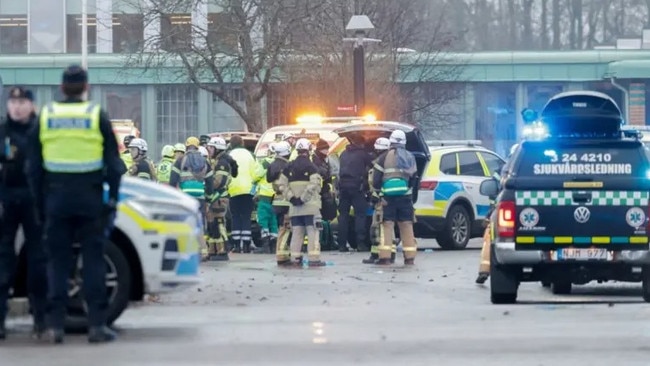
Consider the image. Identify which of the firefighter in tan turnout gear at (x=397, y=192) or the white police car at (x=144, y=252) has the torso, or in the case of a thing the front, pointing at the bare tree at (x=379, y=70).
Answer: the firefighter in tan turnout gear

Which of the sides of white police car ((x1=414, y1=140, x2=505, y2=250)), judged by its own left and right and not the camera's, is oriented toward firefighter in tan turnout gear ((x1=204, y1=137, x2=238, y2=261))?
back

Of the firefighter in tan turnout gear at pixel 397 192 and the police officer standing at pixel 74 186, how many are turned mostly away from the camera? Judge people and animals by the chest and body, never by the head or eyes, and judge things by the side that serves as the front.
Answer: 2

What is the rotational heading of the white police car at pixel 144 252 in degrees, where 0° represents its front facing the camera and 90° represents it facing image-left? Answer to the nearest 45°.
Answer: approximately 315°

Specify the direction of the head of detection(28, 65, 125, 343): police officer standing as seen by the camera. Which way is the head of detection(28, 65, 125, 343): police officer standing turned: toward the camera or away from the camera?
away from the camera

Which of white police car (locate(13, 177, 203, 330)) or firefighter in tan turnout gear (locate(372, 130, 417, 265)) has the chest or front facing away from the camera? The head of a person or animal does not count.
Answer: the firefighter in tan turnout gear

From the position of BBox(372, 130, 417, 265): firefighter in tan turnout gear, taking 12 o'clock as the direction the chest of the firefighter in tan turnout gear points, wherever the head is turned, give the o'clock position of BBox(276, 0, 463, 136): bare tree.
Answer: The bare tree is roughly at 12 o'clock from the firefighter in tan turnout gear.

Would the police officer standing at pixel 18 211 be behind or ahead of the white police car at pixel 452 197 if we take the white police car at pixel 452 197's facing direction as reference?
behind

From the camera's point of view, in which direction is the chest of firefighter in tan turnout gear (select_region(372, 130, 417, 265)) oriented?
away from the camera

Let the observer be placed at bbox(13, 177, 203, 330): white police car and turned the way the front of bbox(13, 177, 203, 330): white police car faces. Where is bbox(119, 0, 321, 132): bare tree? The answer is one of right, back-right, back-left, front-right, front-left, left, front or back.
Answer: back-left

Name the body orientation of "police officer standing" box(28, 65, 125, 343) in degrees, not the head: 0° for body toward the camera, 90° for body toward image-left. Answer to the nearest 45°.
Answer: approximately 180°

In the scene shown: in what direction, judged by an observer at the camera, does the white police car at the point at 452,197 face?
facing away from the viewer and to the right of the viewer

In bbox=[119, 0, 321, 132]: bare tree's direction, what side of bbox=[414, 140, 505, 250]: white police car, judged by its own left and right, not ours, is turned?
left

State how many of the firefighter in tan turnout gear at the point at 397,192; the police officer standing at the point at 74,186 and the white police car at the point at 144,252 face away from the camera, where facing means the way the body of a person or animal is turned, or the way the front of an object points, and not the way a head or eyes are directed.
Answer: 2

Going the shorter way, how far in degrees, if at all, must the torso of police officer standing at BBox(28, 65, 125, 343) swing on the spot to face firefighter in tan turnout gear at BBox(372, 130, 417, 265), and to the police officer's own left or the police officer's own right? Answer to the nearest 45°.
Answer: approximately 45° to the police officer's own right
